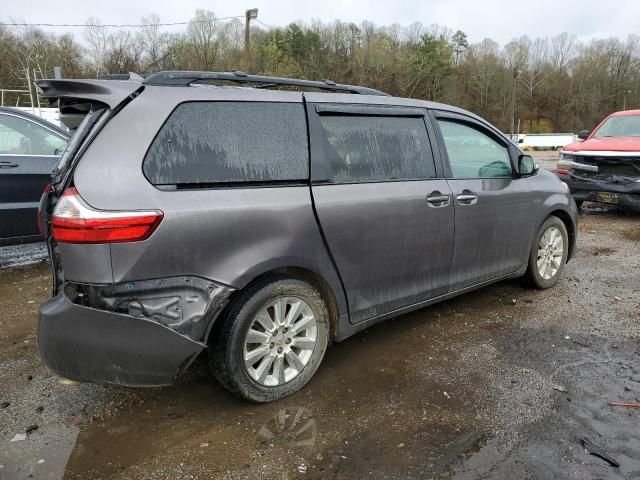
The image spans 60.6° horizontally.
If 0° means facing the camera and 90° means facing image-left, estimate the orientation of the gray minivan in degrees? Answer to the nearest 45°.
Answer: approximately 225°

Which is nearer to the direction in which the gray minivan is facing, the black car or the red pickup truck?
the red pickup truck

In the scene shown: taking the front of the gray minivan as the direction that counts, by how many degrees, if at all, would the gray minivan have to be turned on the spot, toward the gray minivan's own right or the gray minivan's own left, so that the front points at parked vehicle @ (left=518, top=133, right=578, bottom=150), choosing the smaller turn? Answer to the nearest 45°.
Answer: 0° — it already faces it

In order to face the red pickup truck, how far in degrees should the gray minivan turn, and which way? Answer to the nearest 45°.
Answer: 0° — it already faces it

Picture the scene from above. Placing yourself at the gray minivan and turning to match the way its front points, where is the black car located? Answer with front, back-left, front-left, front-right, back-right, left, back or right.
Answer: left

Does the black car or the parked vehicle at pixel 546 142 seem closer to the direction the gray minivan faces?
the parked vehicle
